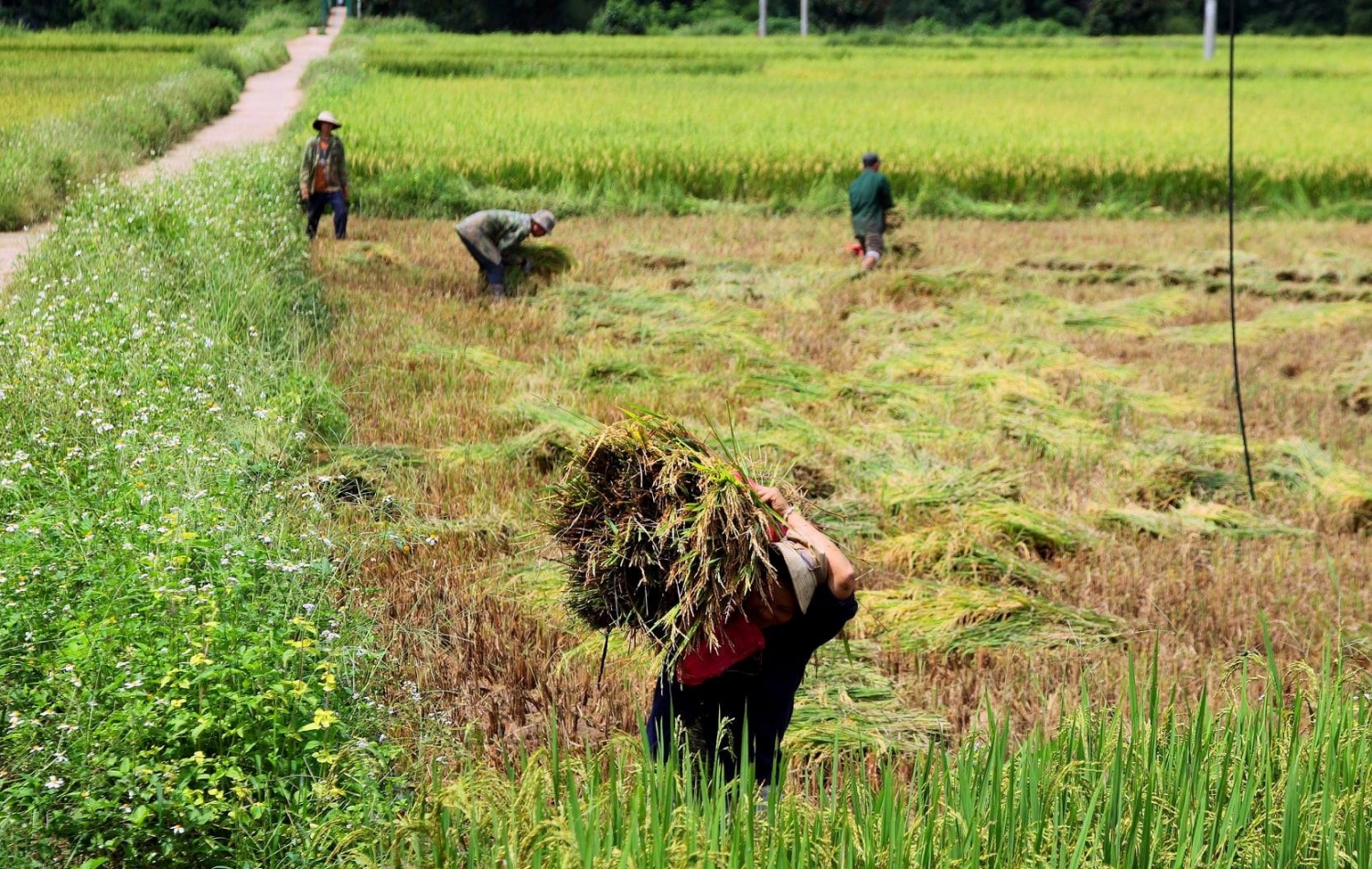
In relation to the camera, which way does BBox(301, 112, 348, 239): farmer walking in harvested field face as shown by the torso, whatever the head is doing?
toward the camera

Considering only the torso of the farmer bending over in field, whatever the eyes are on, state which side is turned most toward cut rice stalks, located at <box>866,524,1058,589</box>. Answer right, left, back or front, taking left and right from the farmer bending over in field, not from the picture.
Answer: right

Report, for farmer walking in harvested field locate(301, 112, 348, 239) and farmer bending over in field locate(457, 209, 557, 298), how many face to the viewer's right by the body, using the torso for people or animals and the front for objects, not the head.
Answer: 1

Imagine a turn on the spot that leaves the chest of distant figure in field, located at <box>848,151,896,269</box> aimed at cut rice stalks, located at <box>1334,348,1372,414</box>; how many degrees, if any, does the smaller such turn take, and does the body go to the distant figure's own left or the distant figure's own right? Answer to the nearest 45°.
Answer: approximately 90° to the distant figure's own right

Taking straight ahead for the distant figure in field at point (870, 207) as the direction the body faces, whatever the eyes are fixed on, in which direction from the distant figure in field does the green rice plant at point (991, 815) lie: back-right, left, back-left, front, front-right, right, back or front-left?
back-right

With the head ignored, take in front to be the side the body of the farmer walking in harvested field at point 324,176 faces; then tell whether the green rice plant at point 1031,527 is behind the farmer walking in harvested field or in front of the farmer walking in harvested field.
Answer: in front

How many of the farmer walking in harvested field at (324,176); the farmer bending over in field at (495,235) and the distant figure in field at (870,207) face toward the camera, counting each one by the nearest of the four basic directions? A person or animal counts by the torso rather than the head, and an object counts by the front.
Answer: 1

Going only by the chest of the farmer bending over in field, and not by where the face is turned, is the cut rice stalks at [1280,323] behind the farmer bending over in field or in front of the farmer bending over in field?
in front

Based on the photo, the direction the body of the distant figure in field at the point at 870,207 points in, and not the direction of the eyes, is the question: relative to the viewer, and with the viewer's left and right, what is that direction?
facing away from the viewer and to the right of the viewer

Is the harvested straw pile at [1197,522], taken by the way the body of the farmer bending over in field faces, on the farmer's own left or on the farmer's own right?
on the farmer's own right

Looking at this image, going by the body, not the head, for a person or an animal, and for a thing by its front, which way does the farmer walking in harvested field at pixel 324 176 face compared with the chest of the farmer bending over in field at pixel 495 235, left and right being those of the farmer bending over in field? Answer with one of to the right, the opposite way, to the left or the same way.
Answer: to the right

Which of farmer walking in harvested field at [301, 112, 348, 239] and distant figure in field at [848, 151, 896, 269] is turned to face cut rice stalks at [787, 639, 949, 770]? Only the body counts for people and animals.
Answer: the farmer walking in harvested field

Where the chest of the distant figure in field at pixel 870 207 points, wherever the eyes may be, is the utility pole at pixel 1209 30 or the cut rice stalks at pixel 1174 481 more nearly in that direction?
the utility pole

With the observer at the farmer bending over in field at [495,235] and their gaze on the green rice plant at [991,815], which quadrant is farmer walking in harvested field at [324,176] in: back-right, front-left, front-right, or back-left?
back-right

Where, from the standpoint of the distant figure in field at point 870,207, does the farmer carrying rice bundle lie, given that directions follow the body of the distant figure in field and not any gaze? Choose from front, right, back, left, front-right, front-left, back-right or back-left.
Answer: back-right

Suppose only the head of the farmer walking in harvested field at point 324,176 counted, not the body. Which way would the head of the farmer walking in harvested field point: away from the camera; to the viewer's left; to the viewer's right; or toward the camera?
toward the camera

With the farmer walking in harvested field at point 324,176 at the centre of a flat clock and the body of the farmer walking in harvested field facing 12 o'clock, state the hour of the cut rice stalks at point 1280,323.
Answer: The cut rice stalks is roughly at 10 o'clock from the farmer walking in harvested field.

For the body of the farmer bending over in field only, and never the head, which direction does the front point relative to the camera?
to the viewer's right
